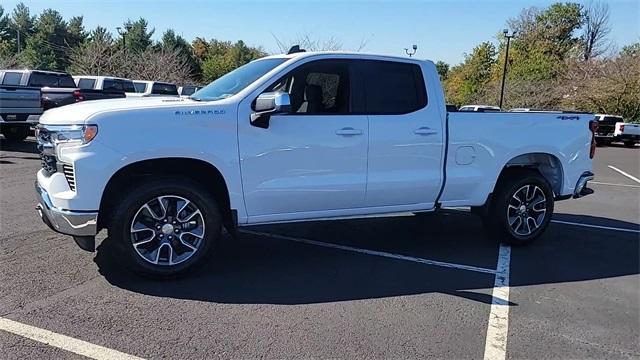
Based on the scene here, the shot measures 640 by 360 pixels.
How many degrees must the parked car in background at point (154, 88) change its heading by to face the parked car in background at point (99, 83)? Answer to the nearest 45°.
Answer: approximately 90° to its left

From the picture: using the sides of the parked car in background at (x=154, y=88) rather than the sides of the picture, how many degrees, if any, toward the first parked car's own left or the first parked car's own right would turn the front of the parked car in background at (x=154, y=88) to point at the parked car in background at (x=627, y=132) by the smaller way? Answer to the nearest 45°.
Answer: approximately 135° to the first parked car's own right

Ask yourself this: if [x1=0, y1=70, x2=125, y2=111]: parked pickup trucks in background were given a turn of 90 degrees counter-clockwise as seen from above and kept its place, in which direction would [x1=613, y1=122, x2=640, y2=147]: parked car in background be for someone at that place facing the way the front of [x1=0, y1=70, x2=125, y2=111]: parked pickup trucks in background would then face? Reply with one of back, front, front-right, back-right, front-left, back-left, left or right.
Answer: back-left

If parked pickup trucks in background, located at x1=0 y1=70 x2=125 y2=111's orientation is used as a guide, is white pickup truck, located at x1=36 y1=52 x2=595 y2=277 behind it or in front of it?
behind

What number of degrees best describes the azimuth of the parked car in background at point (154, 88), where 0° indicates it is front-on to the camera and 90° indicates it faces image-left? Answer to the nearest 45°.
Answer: approximately 135°

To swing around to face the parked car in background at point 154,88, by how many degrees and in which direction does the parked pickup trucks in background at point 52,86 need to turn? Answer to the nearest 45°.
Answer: approximately 90° to its right

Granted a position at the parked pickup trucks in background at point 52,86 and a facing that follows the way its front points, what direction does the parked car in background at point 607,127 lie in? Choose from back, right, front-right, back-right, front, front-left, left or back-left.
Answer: back-right

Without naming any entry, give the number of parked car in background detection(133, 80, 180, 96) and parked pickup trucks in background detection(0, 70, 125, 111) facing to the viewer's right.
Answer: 0

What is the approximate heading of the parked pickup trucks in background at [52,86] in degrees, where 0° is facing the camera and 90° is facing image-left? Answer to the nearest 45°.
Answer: approximately 135°
